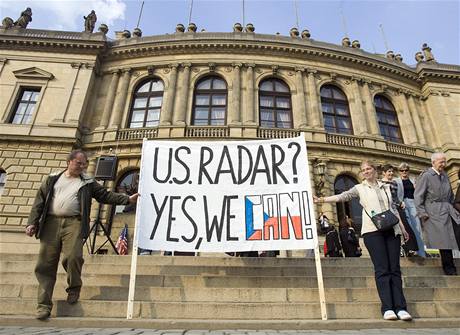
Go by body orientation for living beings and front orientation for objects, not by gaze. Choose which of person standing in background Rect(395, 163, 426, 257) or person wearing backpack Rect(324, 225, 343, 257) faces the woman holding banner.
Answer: the person standing in background

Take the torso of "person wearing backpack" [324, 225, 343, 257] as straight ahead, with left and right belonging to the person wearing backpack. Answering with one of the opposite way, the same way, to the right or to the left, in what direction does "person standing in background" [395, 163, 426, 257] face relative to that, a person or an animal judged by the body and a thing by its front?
the opposite way

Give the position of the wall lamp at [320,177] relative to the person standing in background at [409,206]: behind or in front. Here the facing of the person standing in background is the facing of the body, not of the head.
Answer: behind

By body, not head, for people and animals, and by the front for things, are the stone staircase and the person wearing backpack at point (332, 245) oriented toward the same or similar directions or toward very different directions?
very different directions

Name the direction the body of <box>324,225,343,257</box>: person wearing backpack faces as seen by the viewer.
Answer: away from the camera
